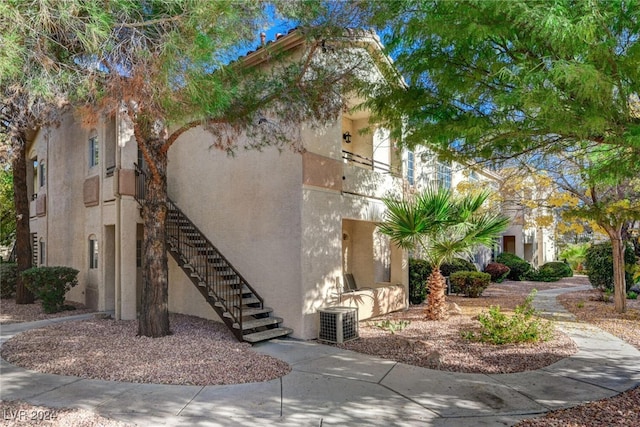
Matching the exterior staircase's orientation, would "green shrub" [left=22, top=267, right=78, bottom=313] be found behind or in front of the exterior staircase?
behind

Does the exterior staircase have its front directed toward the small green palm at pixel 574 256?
no

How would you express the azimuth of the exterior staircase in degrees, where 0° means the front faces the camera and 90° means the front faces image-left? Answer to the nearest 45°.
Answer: approximately 315°

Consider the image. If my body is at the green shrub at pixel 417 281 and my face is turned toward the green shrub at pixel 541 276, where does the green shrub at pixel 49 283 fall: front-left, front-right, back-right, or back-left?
back-left

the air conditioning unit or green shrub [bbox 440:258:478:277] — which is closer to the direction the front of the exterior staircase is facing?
the air conditioning unit

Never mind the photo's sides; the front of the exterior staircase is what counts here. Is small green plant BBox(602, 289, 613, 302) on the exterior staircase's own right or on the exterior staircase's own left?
on the exterior staircase's own left

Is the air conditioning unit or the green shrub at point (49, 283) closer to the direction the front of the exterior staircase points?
the air conditioning unit

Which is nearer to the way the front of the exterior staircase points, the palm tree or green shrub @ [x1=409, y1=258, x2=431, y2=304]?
the palm tree

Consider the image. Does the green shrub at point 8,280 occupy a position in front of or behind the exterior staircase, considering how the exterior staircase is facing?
behind

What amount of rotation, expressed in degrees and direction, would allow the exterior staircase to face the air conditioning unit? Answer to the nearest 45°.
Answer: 0° — it already faces it

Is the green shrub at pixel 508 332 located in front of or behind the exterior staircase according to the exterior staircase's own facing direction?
in front

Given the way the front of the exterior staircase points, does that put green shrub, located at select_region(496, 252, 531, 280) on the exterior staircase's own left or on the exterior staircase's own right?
on the exterior staircase's own left

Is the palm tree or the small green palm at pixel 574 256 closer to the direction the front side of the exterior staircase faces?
the palm tree

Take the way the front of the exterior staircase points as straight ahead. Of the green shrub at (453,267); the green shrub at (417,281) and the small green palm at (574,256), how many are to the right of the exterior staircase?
0
